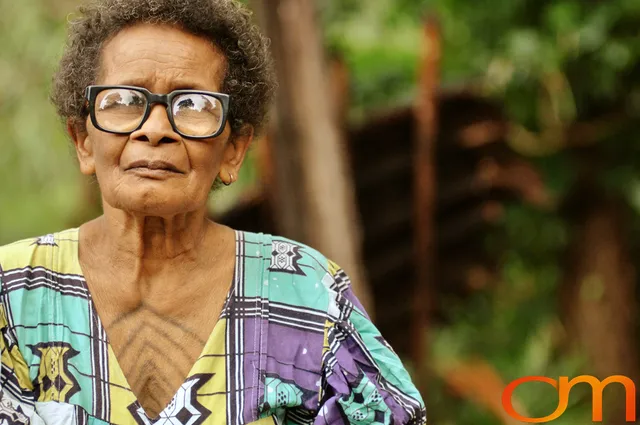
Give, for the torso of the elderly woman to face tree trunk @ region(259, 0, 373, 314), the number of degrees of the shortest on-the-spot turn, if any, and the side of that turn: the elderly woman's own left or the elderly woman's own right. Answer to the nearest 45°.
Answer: approximately 180°

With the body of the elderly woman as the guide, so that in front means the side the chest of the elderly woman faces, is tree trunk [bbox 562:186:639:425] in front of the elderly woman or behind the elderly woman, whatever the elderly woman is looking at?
behind

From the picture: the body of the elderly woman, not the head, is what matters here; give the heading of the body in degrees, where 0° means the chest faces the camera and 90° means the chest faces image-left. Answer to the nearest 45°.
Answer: approximately 0°

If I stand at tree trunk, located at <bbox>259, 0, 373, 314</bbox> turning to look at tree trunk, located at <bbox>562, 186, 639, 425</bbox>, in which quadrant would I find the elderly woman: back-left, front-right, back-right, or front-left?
back-right

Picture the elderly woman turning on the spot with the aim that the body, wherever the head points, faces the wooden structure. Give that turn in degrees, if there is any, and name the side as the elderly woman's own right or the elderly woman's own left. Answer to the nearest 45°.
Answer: approximately 135° to the elderly woman's own left

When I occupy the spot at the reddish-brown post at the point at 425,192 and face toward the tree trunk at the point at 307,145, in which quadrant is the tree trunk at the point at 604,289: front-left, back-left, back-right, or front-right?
back-left

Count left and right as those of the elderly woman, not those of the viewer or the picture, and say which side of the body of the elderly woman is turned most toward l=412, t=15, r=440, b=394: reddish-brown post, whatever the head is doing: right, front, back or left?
back
